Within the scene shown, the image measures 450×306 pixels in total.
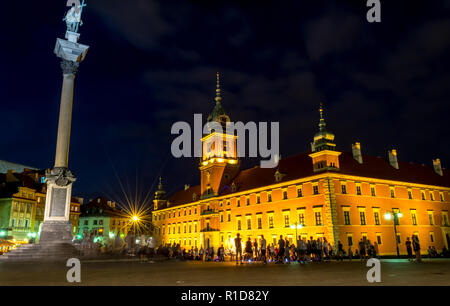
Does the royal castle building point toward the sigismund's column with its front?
yes

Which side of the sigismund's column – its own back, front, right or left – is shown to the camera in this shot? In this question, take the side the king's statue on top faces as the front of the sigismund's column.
front

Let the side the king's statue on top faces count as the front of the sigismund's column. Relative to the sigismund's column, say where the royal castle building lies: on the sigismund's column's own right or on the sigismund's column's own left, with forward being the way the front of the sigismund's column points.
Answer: on the sigismund's column's own left

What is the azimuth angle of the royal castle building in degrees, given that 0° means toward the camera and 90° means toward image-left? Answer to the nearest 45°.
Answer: approximately 45°

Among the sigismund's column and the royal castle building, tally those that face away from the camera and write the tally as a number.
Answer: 0
